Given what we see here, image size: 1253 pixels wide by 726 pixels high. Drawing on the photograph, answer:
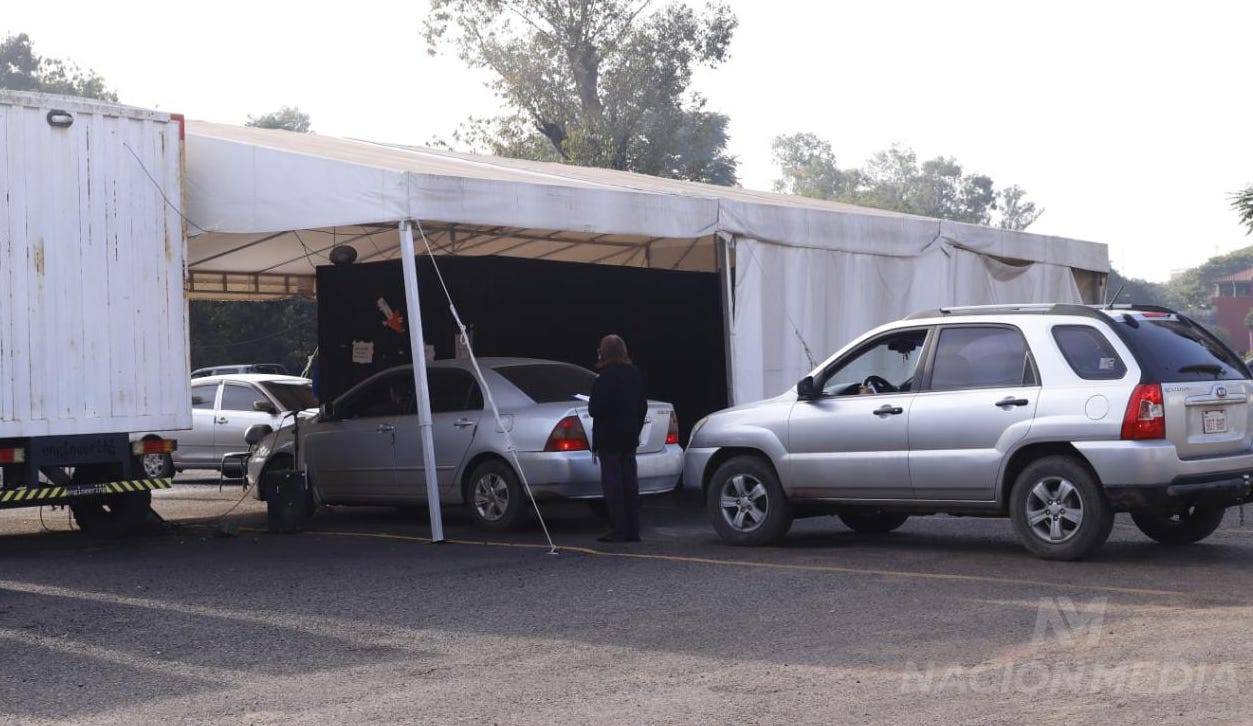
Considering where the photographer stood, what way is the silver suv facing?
facing away from the viewer and to the left of the viewer

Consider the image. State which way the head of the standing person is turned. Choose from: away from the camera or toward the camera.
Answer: away from the camera

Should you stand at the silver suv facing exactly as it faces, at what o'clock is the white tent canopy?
The white tent canopy is roughly at 12 o'clock from the silver suv.

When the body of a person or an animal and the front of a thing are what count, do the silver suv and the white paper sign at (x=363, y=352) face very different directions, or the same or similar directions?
very different directions

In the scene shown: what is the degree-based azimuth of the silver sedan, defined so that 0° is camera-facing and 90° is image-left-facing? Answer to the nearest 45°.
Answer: approximately 135°

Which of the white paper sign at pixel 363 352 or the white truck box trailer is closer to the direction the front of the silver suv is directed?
the white paper sign
